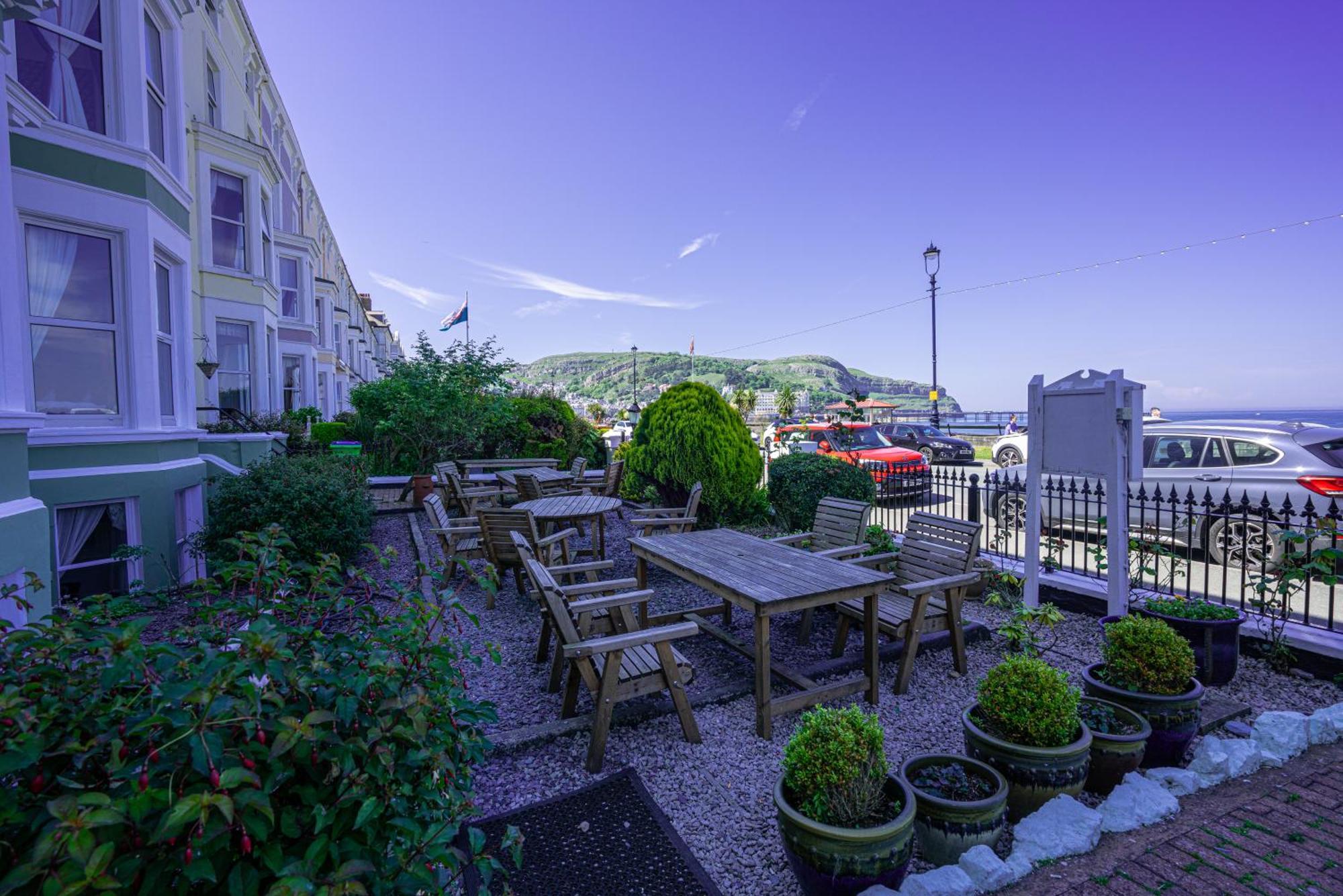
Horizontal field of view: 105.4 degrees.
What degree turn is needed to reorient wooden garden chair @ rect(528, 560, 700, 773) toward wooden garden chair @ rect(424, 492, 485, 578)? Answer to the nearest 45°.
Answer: approximately 135° to its left

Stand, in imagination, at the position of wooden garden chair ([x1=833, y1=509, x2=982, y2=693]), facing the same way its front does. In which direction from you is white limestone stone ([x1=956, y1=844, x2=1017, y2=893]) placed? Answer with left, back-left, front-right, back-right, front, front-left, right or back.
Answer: front-left

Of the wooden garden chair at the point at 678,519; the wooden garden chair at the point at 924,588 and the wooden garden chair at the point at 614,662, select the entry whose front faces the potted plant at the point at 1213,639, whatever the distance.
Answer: the wooden garden chair at the point at 614,662

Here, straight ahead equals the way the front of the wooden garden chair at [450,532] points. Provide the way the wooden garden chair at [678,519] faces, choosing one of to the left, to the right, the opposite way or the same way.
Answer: the opposite way

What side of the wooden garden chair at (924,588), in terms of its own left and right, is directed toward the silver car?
back

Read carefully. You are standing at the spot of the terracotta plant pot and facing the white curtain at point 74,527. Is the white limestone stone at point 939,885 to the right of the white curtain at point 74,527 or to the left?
left

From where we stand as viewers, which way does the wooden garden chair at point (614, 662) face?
facing to the right of the viewer

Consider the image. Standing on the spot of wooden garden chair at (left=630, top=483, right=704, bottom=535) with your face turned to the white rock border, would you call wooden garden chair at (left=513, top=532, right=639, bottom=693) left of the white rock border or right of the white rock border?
right

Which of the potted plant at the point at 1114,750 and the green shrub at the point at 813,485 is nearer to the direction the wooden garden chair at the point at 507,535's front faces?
the green shrub

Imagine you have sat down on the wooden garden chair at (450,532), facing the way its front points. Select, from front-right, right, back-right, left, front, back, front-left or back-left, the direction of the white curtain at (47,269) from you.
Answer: back

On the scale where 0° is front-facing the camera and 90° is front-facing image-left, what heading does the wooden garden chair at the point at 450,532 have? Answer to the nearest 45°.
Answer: approximately 270°
